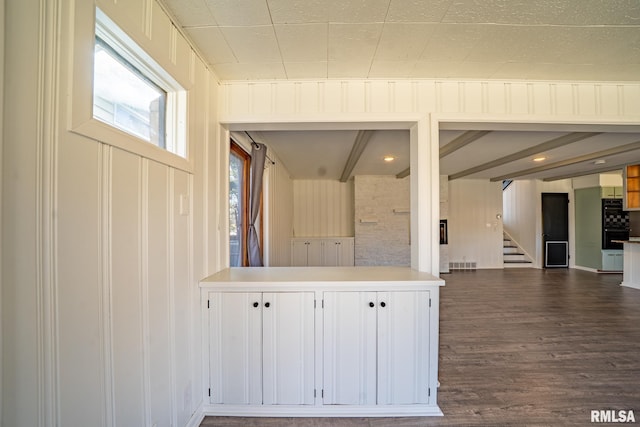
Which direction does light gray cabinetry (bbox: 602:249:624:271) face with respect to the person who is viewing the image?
facing the viewer

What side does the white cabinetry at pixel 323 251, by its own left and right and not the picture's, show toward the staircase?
left

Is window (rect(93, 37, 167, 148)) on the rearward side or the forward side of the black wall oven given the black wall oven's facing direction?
on the forward side

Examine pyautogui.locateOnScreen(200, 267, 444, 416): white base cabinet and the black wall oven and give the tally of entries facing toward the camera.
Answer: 2

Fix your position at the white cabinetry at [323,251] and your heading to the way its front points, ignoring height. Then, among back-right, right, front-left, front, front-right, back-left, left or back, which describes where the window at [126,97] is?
front

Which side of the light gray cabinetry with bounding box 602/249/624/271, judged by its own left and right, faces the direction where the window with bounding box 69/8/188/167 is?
front

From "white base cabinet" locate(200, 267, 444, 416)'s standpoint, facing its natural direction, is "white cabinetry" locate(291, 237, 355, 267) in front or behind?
behind

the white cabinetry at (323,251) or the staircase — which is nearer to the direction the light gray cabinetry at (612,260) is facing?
the white cabinetry

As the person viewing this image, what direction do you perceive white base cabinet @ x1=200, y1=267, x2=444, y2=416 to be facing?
facing the viewer

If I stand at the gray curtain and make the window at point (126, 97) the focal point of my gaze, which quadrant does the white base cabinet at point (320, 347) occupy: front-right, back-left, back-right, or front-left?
front-left

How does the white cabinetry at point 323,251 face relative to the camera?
toward the camera
